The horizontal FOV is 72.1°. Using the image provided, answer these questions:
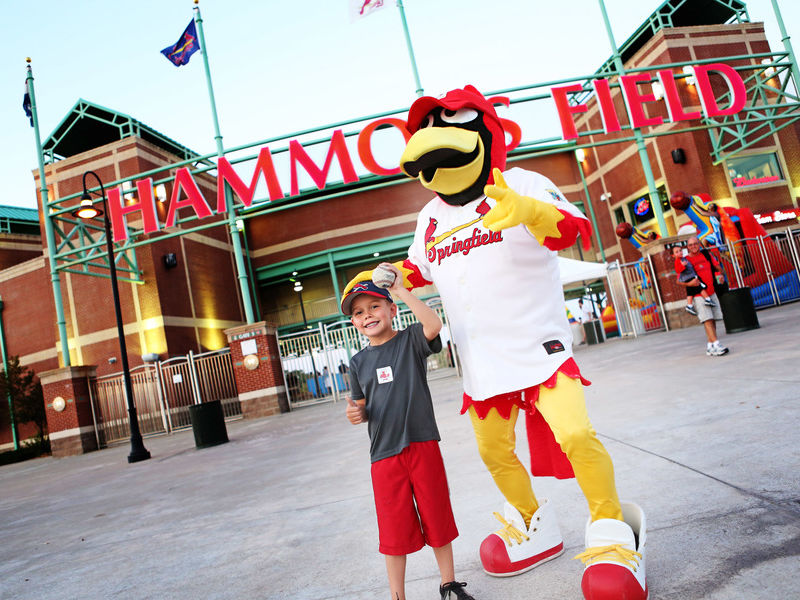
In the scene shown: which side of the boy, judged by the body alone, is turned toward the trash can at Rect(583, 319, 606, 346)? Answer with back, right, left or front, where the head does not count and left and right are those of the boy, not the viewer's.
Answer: back

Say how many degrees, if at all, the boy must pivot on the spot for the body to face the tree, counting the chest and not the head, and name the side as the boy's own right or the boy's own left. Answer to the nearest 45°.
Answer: approximately 135° to the boy's own right

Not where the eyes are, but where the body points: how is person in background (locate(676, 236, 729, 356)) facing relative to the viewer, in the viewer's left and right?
facing the viewer

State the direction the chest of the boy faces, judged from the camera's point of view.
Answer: toward the camera

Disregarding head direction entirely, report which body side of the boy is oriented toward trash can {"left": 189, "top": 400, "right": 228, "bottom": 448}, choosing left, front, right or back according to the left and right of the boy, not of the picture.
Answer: back

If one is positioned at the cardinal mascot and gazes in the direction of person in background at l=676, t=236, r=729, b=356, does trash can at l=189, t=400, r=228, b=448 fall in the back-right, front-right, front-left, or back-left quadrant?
front-left

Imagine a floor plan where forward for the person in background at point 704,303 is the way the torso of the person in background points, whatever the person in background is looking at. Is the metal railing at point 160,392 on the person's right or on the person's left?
on the person's right

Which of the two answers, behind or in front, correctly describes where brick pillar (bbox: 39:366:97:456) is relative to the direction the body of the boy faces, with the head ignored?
behind

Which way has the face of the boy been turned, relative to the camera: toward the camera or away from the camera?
toward the camera

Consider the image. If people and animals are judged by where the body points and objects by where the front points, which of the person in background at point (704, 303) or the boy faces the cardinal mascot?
the person in background

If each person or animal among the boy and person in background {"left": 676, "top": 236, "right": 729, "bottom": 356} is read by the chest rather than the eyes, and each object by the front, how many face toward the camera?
2

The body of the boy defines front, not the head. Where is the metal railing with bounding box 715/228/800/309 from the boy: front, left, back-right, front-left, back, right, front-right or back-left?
back-left

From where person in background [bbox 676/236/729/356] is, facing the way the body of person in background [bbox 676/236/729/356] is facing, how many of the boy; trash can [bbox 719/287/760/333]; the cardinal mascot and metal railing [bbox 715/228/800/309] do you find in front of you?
2

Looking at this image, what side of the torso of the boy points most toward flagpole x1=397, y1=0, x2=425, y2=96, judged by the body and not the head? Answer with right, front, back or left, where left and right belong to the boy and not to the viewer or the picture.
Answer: back

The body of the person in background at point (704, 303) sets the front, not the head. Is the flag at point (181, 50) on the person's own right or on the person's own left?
on the person's own right

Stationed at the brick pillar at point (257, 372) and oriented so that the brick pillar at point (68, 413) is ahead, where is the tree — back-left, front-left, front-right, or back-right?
front-right
